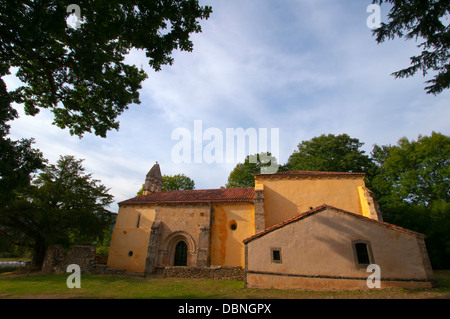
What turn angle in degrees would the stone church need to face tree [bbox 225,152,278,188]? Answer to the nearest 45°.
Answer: approximately 180°

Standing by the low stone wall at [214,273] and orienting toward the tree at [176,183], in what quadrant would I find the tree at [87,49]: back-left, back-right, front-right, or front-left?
back-left

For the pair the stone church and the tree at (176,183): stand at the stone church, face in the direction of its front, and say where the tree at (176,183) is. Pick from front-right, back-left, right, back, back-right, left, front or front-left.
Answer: back-right

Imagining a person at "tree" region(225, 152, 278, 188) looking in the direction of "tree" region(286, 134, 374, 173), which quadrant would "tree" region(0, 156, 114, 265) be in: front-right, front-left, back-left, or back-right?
back-right

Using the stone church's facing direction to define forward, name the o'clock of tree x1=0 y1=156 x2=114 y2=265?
The tree is roughly at 3 o'clock from the stone church.

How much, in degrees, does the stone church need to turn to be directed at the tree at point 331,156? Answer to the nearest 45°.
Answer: approximately 135° to its left

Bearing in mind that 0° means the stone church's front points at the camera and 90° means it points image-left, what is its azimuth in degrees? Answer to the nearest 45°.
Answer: approximately 0°

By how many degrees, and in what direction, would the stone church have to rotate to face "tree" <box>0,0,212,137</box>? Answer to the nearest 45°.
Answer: approximately 45° to its right

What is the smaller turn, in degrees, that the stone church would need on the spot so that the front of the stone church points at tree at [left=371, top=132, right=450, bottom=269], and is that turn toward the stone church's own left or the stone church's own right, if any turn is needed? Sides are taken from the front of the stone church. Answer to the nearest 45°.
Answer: approximately 135° to the stone church's own left

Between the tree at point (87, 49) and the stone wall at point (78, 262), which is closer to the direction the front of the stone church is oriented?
the tree

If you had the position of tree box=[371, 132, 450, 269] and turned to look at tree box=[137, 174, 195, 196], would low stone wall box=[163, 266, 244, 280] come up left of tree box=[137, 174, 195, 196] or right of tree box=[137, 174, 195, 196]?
left

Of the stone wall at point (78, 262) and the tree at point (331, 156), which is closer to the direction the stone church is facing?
the stone wall
